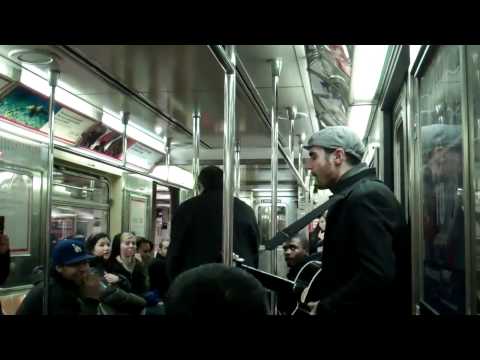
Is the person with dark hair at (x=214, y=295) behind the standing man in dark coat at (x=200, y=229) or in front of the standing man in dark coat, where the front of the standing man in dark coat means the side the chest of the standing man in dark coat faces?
behind

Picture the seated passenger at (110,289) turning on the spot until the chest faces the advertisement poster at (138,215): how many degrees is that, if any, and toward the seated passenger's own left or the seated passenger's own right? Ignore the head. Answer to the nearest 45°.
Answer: approximately 135° to the seated passenger's own left

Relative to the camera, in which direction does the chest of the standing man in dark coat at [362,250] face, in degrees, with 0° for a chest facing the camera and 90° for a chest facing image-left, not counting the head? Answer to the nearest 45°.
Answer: approximately 90°

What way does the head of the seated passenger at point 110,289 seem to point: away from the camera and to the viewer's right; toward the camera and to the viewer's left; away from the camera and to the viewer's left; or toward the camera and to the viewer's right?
toward the camera and to the viewer's right

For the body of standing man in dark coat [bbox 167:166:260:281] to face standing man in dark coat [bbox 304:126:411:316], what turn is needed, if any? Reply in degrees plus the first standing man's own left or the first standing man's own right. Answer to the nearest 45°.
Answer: approximately 135° to the first standing man's own right

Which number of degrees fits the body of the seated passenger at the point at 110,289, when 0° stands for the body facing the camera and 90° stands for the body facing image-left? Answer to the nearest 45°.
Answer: approximately 315°

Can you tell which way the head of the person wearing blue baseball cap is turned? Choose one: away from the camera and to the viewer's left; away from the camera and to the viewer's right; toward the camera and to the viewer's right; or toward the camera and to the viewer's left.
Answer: toward the camera and to the viewer's right

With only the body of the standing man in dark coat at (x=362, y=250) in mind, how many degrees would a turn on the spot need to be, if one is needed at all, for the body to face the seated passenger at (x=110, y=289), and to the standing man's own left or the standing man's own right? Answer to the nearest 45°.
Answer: approximately 45° to the standing man's own right

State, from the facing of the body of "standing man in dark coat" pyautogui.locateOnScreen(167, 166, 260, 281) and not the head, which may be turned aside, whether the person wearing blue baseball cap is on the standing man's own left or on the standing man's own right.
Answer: on the standing man's own left

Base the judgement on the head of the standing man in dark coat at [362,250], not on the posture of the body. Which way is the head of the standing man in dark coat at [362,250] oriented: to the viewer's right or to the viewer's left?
to the viewer's left

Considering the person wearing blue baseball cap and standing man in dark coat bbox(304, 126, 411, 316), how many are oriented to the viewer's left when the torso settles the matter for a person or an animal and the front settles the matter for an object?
1

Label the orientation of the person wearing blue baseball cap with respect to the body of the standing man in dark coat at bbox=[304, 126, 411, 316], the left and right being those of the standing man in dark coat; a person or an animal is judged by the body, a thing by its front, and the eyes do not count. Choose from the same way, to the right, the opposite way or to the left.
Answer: the opposite way

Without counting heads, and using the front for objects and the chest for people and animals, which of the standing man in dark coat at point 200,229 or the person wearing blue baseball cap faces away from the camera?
the standing man in dark coat

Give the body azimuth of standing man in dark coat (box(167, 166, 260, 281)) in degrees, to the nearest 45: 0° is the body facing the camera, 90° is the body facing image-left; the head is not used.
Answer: approximately 180°
